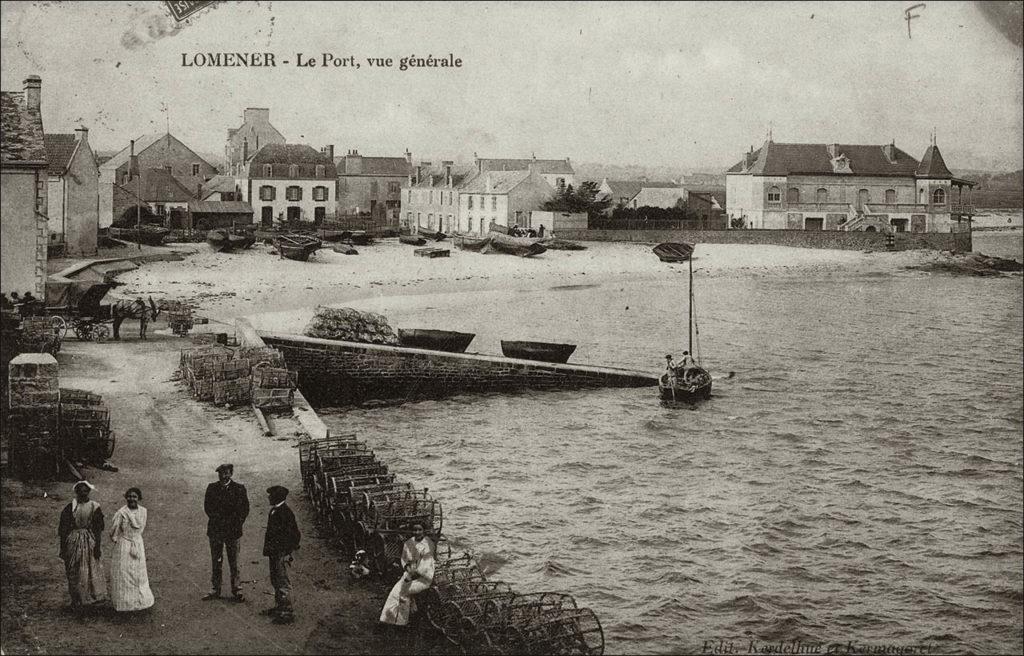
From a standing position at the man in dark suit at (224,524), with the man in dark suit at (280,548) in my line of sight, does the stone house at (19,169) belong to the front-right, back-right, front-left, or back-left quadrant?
back-left

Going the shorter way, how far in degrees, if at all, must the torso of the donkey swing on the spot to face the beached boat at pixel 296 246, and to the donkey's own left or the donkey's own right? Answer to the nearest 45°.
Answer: approximately 90° to the donkey's own left

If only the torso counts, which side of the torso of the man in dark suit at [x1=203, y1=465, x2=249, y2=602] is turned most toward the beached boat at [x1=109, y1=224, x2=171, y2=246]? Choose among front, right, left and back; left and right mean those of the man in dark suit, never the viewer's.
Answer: back

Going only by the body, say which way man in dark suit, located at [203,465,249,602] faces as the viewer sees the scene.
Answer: toward the camera

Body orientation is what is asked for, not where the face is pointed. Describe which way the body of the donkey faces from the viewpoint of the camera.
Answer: to the viewer's right

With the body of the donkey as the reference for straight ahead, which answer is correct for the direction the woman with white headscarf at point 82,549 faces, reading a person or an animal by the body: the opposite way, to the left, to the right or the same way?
to the right

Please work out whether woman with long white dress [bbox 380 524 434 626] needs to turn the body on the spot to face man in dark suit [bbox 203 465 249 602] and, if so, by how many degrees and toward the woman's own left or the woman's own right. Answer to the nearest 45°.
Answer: approximately 45° to the woman's own right

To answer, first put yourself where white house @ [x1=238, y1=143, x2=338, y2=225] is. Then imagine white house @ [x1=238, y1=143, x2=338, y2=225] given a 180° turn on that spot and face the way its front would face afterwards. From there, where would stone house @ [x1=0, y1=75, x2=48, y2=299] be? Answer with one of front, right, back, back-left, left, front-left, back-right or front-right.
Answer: back

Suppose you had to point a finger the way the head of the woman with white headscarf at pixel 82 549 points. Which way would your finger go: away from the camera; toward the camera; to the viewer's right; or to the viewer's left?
toward the camera

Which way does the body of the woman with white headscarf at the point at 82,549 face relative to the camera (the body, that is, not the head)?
toward the camera

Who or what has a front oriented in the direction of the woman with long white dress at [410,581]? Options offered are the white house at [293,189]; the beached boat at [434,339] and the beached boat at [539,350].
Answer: the white house

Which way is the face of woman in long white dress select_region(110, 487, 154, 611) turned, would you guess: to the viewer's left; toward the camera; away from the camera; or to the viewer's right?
toward the camera
